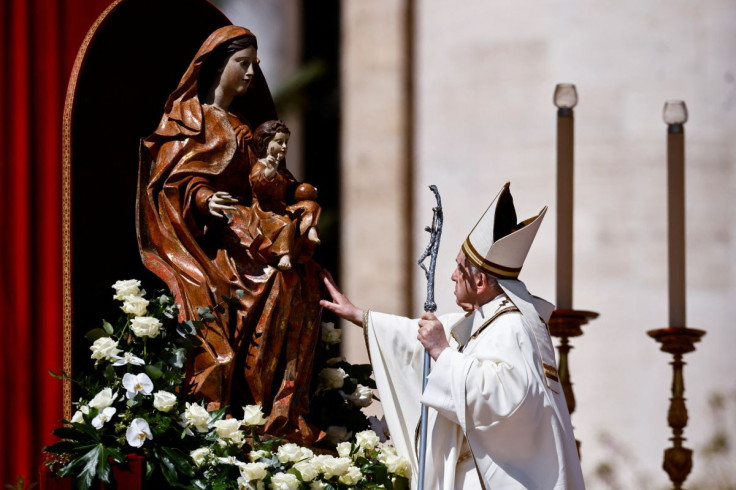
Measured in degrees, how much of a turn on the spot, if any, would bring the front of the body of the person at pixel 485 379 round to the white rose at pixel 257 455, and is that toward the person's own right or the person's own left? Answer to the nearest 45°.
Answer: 0° — they already face it

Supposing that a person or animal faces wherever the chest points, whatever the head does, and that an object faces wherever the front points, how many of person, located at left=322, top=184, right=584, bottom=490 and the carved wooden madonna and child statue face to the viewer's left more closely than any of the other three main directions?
1

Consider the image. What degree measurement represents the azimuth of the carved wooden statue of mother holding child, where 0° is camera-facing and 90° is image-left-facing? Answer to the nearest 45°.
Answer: approximately 315°

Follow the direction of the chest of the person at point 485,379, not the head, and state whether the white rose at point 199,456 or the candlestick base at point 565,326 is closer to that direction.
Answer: the white rose

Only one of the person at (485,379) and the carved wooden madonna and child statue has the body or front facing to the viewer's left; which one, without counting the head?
the person

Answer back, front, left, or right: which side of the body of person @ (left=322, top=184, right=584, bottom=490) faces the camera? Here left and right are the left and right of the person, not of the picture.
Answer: left
